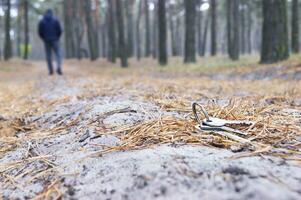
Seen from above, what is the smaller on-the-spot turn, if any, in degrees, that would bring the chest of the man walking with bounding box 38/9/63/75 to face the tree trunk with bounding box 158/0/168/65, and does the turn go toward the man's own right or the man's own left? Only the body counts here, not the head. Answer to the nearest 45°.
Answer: approximately 45° to the man's own right

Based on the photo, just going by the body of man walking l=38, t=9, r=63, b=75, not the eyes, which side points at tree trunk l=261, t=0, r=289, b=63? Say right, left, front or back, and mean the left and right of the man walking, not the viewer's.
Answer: right

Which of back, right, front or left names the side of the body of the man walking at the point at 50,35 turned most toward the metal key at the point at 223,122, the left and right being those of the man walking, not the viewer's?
back

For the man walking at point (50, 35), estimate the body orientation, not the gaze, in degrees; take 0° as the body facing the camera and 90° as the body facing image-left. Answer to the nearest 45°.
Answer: approximately 180°

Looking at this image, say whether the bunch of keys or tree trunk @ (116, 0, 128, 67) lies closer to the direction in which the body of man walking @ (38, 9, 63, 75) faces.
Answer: the tree trunk

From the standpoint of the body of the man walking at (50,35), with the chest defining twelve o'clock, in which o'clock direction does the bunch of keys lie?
The bunch of keys is roughly at 6 o'clock from the man walking.
